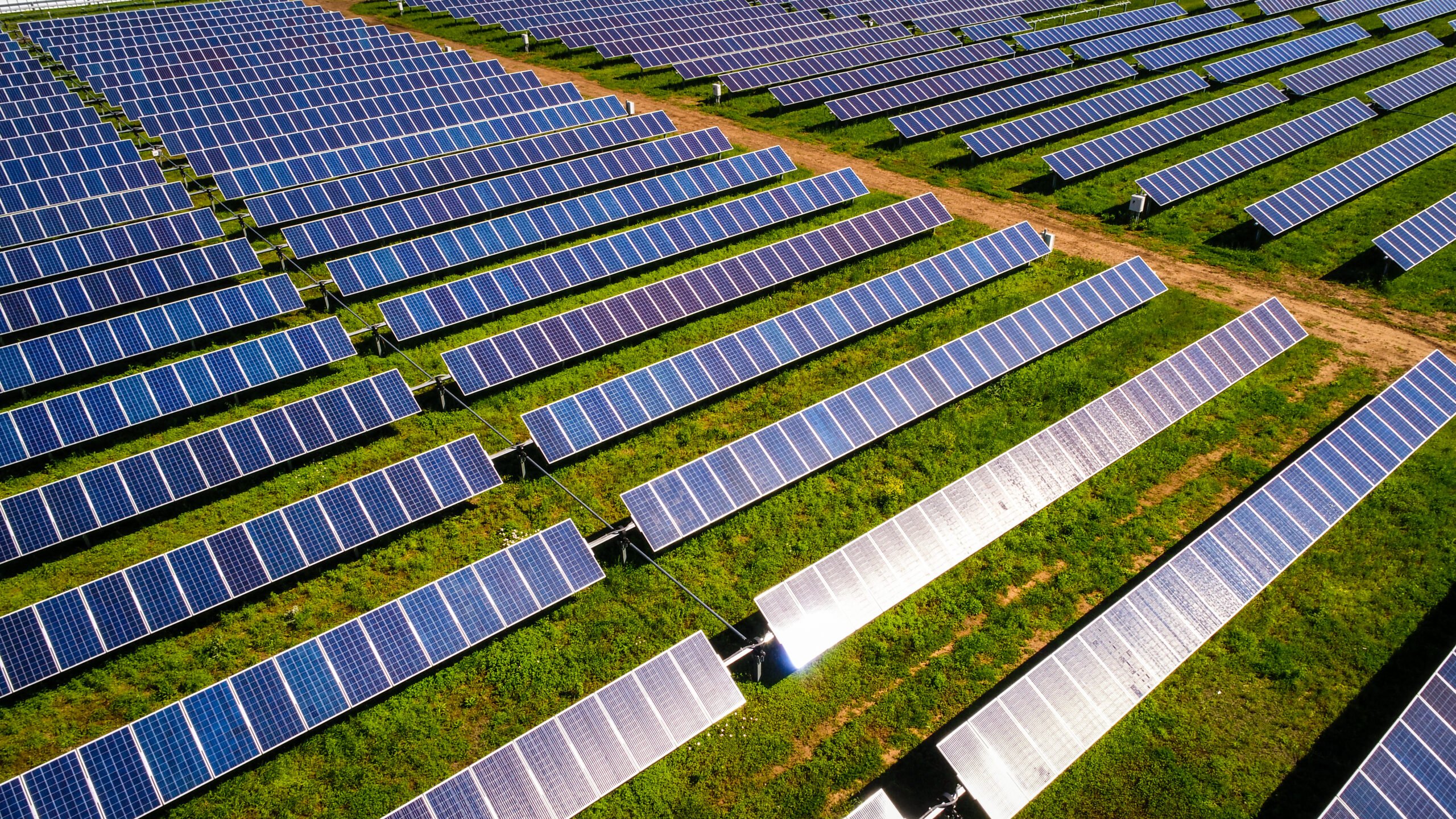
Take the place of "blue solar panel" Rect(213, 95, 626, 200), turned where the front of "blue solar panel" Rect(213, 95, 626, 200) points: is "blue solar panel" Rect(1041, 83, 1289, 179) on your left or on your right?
on your left

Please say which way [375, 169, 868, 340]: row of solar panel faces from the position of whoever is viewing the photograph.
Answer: facing the viewer and to the right of the viewer

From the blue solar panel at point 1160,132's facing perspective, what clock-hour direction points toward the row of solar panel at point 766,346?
The row of solar panel is roughly at 2 o'clock from the blue solar panel.

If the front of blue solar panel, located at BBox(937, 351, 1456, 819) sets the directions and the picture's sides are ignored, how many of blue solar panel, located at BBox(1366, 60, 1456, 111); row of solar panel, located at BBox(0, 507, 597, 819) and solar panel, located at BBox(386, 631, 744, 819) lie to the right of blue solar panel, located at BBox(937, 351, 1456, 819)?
2
